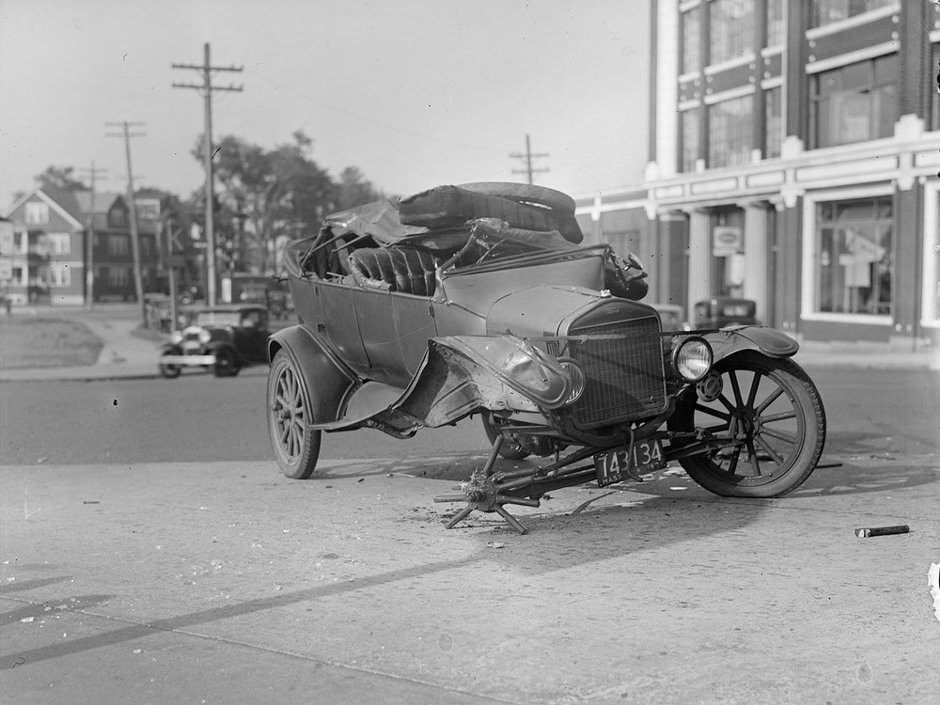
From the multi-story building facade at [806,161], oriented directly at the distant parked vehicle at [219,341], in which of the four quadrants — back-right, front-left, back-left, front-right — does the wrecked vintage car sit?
front-left

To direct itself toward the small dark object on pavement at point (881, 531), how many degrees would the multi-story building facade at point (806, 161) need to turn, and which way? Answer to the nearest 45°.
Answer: approximately 45° to its left

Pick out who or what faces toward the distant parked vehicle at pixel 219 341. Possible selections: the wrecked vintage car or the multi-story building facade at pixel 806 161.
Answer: the multi-story building facade

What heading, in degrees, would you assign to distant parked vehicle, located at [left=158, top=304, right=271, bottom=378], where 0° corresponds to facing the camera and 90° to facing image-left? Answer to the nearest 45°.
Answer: approximately 45°

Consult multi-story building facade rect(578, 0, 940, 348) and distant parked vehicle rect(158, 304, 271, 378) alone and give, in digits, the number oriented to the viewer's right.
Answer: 0

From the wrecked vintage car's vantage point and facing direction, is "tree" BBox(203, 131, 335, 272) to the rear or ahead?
to the rear

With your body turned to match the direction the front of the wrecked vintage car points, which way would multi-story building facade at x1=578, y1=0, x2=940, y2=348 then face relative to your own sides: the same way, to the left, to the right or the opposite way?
to the right

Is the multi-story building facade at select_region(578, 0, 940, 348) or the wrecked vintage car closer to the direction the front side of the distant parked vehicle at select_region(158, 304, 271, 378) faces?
the wrecked vintage car

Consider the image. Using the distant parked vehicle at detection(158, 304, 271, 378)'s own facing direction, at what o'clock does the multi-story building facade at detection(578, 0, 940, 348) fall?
The multi-story building facade is roughly at 7 o'clock from the distant parked vehicle.

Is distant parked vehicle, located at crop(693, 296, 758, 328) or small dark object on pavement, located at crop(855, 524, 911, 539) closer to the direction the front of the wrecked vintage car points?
the small dark object on pavement

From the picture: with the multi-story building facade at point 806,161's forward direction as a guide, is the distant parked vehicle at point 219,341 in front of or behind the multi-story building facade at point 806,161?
in front

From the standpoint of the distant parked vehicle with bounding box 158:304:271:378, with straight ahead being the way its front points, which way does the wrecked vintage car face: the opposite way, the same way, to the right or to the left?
to the left

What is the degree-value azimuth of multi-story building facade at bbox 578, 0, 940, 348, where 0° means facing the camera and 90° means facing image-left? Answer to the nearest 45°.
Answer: approximately 45°

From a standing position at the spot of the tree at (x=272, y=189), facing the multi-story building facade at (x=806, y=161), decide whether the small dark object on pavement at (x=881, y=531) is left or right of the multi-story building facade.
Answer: right
